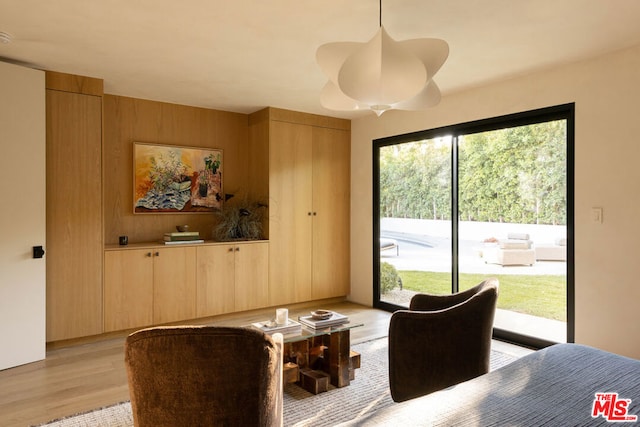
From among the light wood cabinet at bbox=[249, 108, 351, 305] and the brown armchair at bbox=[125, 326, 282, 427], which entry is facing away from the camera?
the brown armchair

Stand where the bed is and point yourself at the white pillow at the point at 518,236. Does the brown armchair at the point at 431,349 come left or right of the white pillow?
left

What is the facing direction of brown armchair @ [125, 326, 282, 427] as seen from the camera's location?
facing away from the viewer

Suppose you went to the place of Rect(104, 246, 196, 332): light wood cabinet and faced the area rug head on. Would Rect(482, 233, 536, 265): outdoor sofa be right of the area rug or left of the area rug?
left

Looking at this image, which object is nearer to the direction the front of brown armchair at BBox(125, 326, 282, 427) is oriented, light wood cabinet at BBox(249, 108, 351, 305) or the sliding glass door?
the light wood cabinet

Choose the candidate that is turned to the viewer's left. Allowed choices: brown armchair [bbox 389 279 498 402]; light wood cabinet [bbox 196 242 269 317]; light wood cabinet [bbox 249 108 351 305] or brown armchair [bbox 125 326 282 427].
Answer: brown armchair [bbox 389 279 498 402]

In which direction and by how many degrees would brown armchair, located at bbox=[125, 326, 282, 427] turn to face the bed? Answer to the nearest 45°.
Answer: approximately 90° to its right
